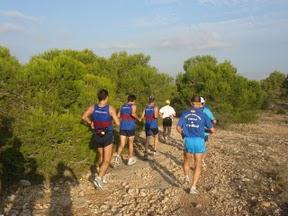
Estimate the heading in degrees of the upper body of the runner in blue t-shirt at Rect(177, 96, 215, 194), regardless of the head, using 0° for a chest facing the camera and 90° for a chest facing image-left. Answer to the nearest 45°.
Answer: approximately 180°

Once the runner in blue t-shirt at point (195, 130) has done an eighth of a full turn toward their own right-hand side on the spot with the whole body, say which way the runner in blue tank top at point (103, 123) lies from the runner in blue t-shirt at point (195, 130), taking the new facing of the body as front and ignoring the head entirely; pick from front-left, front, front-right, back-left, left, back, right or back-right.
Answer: back-left
